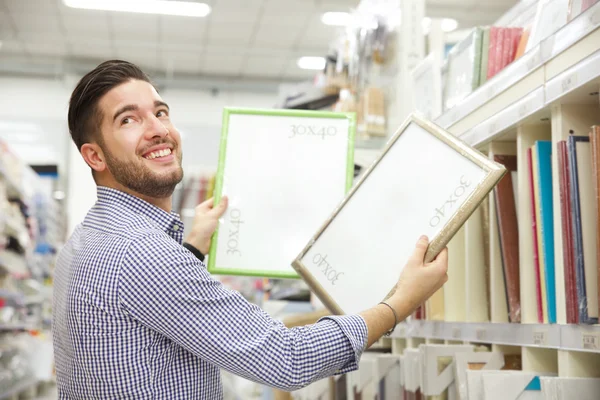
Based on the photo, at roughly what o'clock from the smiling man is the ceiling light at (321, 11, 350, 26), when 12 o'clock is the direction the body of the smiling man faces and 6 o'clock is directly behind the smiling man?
The ceiling light is roughly at 11 o'clock from the smiling man.

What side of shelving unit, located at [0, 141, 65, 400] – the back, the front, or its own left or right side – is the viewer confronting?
right

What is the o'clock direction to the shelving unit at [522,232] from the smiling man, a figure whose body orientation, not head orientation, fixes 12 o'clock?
The shelving unit is roughly at 1 o'clock from the smiling man.

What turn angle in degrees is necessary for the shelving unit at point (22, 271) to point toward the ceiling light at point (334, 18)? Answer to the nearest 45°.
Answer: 0° — it already faces it
